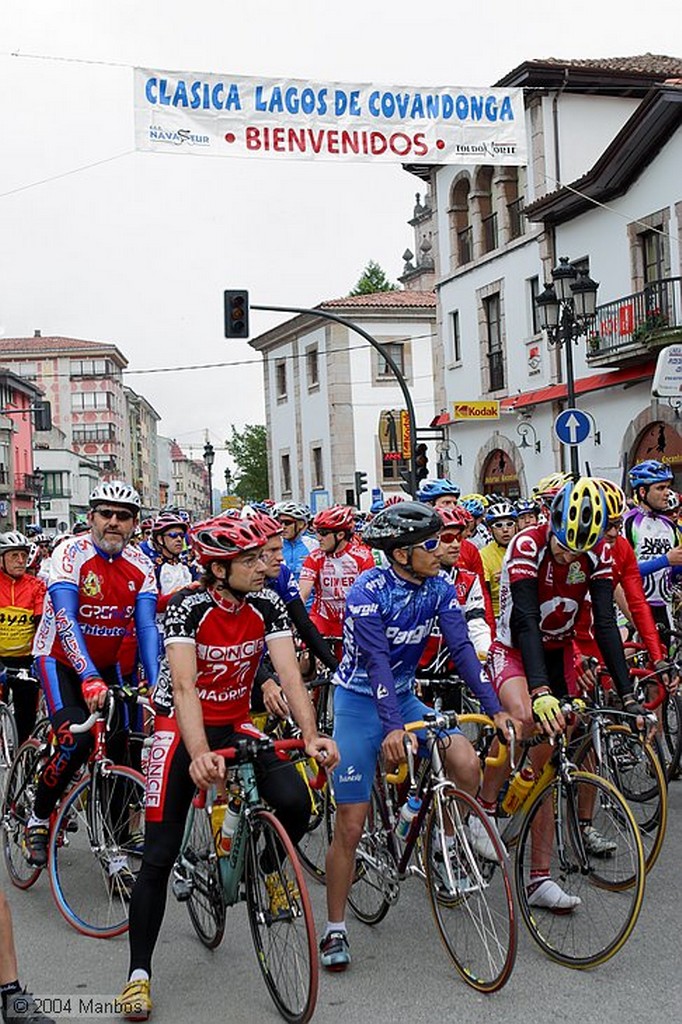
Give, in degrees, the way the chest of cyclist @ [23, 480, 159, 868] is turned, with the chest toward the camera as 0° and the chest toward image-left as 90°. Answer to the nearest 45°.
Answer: approximately 315°

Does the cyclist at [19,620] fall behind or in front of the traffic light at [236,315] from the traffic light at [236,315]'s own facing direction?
in front

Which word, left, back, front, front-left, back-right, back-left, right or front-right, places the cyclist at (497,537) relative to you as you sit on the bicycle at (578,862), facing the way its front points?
back-left

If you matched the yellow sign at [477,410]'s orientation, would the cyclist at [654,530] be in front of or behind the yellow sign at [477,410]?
in front

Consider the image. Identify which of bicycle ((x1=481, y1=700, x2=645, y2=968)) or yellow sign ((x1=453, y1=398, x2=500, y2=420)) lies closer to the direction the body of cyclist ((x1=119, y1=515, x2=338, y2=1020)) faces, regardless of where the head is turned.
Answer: the bicycle

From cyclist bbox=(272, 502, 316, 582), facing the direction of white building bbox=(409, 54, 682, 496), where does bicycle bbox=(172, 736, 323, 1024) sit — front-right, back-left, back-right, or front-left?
back-right

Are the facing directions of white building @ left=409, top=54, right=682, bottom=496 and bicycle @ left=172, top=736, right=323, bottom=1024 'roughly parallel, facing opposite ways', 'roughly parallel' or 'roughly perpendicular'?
roughly perpendicular
